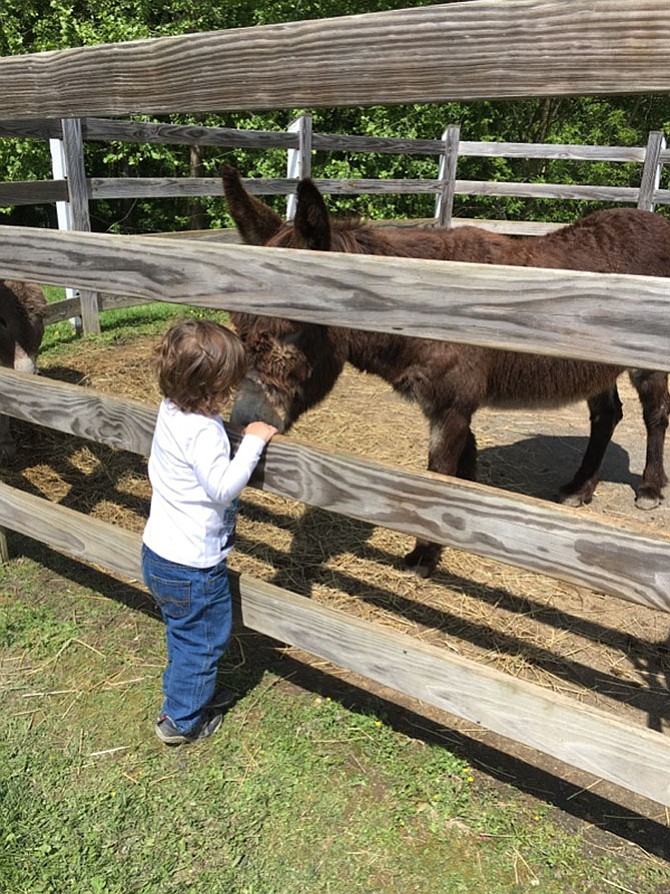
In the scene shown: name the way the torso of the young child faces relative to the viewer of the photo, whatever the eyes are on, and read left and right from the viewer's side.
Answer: facing away from the viewer and to the right of the viewer

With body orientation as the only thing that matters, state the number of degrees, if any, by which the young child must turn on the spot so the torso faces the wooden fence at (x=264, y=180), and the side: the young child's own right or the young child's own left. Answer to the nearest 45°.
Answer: approximately 45° to the young child's own left

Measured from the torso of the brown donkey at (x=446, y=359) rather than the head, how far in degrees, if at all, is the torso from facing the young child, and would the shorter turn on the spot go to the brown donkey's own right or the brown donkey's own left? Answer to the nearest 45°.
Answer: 0° — it already faces them

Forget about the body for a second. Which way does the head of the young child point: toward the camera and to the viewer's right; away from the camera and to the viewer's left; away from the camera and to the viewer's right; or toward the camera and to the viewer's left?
away from the camera and to the viewer's right

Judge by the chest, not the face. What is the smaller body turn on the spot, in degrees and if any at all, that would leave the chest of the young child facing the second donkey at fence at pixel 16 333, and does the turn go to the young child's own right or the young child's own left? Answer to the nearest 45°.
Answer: approximately 45° to the young child's own left

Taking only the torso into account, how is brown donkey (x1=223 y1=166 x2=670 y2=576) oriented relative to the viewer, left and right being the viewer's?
facing the viewer and to the left of the viewer
